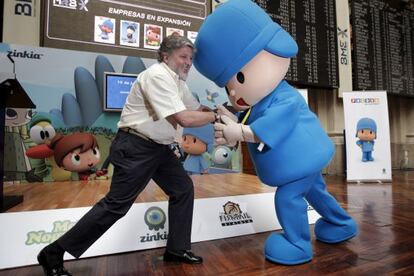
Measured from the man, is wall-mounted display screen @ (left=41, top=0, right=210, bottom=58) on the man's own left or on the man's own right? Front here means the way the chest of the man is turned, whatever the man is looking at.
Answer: on the man's own left

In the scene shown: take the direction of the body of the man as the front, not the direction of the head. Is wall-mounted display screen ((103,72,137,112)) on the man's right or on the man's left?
on the man's left

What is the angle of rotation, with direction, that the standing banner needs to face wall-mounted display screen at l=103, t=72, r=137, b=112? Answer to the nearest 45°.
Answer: approximately 45° to its right

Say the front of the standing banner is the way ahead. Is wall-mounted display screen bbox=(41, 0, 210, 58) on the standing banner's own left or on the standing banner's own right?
on the standing banner's own right

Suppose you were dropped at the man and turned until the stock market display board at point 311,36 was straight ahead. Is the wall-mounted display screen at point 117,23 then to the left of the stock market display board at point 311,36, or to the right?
left

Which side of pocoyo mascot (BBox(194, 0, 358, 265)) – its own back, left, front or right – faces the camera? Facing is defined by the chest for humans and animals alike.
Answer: left

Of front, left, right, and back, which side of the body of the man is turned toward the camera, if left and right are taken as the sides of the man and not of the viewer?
right

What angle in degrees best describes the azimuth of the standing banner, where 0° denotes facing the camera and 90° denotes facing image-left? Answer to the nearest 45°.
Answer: approximately 0°
